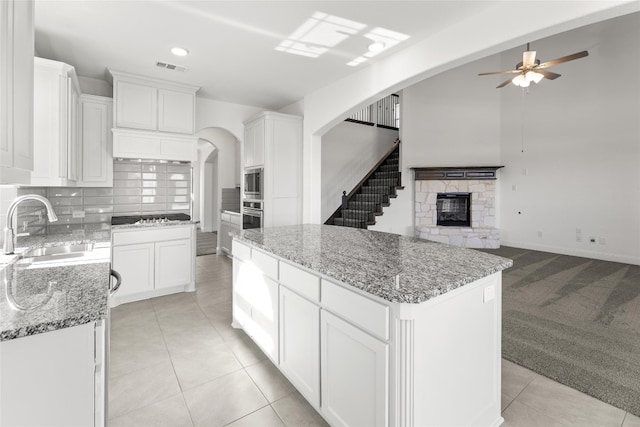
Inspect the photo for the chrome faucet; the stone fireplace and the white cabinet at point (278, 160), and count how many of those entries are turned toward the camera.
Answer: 1

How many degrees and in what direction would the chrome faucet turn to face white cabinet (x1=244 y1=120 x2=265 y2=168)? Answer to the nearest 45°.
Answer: approximately 45° to its left

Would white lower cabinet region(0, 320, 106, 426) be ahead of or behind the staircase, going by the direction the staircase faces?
ahead

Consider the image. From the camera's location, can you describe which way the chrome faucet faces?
facing to the right of the viewer

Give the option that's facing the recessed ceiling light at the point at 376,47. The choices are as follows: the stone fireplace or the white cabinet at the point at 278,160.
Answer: the stone fireplace

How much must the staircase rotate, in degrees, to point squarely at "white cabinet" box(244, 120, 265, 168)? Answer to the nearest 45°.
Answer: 0° — it already faces it

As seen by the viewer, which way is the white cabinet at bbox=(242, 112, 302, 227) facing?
to the viewer's left

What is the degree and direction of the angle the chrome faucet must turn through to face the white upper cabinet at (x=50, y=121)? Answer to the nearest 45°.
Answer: approximately 90° to its left

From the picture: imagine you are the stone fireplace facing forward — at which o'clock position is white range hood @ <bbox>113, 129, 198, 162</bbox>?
The white range hood is roughly at 1 o'clock from the stone fireplace.

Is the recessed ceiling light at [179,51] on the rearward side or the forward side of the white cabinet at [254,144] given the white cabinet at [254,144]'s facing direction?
on the forward side

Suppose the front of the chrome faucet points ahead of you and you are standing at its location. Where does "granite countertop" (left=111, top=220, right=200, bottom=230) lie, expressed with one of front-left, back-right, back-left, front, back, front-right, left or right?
front-left

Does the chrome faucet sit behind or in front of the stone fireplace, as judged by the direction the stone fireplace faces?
in front
